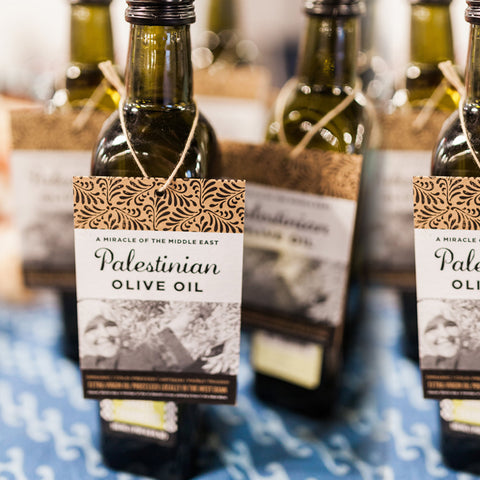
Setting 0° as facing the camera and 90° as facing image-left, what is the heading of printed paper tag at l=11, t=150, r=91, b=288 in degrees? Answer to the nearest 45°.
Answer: approximately 0°
